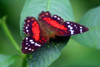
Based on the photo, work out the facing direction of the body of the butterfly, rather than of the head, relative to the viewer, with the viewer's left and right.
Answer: facing the viewer and to the right of the viewer
